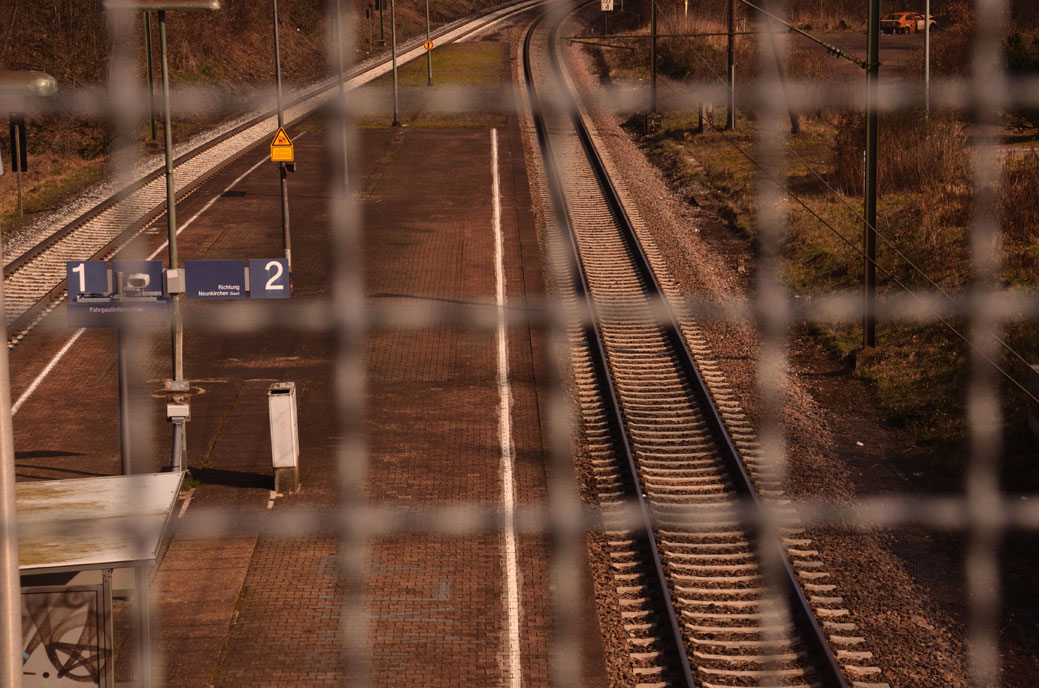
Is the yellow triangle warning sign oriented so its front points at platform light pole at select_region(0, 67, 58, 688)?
yes

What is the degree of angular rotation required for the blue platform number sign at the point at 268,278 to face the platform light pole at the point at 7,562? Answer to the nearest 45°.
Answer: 0° — it already faces it

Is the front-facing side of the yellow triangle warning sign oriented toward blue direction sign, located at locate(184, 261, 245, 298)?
yes

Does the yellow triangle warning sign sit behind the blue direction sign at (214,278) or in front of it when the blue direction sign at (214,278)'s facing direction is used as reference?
behind

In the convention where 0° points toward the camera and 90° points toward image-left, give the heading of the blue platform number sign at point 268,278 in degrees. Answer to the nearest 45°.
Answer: approximately 0°

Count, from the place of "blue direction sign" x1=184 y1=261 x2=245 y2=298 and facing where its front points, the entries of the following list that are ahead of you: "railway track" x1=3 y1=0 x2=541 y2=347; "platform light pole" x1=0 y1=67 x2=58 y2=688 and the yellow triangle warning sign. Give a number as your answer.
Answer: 1

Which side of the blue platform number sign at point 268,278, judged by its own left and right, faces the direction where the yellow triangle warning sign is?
back

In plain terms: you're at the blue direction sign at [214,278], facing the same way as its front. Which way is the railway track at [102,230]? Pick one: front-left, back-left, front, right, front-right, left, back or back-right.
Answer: back
